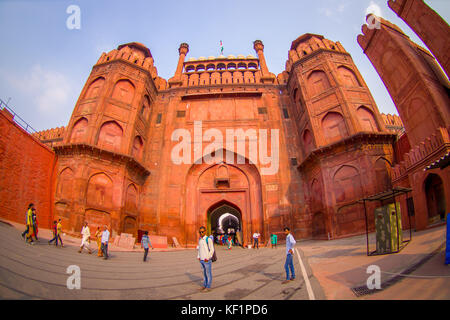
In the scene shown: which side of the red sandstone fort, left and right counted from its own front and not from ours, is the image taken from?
front

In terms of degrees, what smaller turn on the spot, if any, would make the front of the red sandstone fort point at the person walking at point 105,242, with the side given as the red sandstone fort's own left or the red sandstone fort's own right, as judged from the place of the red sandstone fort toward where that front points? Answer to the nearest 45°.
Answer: approximately 45° to the red sandstone fort's own right

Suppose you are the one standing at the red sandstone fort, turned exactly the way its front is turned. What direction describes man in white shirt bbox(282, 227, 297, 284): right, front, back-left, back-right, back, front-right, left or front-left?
front

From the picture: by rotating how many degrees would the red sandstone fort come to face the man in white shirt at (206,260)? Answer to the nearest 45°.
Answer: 0° — it already faces them

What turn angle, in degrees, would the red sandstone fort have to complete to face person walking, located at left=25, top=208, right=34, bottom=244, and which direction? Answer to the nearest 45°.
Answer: approximately 45° to its right
